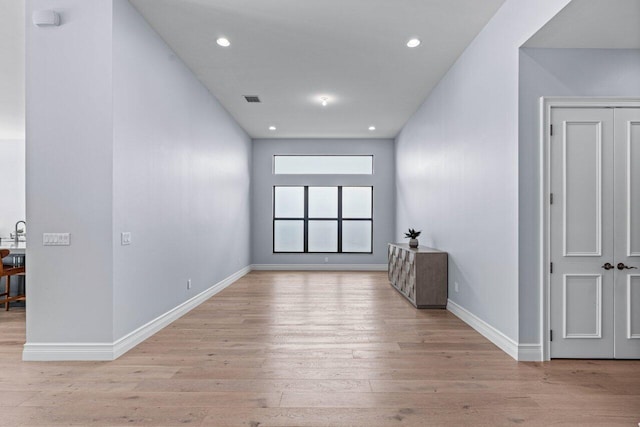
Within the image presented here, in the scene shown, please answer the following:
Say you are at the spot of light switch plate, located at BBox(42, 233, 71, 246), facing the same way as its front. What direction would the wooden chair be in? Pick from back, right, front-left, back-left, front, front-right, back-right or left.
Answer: back

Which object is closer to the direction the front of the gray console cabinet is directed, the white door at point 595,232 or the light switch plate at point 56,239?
the light switch plate

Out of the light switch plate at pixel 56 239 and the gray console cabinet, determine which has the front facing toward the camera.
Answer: the light switch plate

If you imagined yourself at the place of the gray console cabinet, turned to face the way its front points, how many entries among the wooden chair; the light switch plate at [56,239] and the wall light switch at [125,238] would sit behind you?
0

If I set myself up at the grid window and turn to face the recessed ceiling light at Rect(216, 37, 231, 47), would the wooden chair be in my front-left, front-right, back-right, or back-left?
front-right

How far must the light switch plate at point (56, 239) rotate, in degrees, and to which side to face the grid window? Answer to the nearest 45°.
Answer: approximately 135° to its left

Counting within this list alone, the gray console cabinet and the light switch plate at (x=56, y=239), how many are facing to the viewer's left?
1

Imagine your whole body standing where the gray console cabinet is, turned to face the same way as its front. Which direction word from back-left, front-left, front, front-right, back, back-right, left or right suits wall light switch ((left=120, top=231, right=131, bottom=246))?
front-left

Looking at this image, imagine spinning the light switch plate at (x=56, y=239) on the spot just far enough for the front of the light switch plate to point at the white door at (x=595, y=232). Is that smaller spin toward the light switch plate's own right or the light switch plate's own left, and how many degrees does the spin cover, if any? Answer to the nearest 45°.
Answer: approximately 45° to the light switch plate's own left

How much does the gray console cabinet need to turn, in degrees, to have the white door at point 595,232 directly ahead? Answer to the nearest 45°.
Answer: approximately 135° to its left

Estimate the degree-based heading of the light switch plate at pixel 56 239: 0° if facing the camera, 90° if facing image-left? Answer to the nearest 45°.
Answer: approximately 0°

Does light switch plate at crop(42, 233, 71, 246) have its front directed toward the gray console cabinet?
no

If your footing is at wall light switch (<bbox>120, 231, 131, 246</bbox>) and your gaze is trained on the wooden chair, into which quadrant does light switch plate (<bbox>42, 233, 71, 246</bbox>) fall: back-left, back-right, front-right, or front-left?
front-left

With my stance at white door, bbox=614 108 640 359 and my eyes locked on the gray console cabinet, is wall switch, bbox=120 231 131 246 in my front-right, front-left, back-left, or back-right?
front-left

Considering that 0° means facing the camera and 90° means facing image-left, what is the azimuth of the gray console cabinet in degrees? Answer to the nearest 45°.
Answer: approximately 90°

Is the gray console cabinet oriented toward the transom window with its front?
no

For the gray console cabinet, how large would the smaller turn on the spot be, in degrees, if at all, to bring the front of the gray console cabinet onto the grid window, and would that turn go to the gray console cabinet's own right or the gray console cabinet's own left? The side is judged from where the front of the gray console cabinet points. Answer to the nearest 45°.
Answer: approximately 45° to the gray console cabinet's own right
